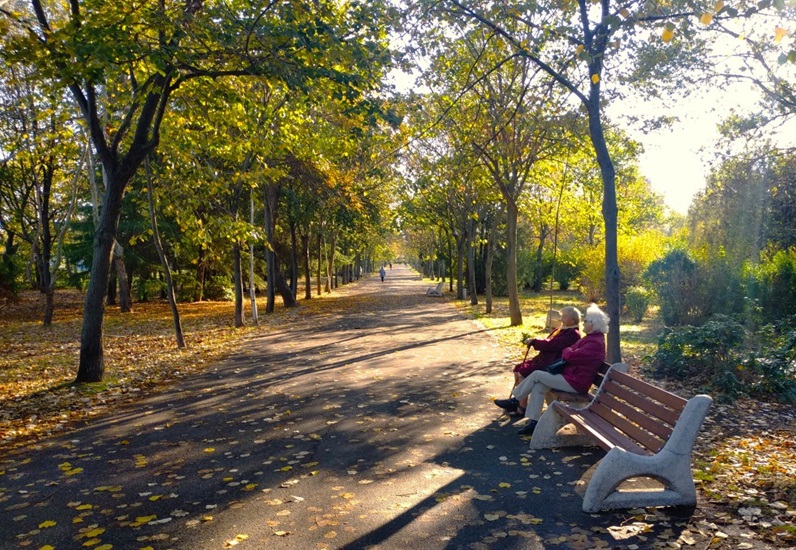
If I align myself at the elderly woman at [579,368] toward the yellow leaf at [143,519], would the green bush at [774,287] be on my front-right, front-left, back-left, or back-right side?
back-right

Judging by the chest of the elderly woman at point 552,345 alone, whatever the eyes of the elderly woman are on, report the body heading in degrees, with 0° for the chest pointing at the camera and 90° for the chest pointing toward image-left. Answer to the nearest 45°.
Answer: approximately 90°

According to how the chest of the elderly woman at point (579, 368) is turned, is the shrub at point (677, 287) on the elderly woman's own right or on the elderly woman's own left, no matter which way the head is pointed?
on the elderly woman's own right

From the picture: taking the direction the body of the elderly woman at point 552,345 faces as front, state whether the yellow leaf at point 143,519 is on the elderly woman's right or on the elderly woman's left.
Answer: on the elderly woman's left

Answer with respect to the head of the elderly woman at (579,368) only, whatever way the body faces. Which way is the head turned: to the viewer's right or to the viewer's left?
to the viewer's left

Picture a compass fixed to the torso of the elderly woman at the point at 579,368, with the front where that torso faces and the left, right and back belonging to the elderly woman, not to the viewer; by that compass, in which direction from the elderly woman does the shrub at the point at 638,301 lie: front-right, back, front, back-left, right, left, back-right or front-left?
right

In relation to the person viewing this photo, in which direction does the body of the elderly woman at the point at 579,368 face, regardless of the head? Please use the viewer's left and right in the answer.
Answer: facing to the left of the viewer
